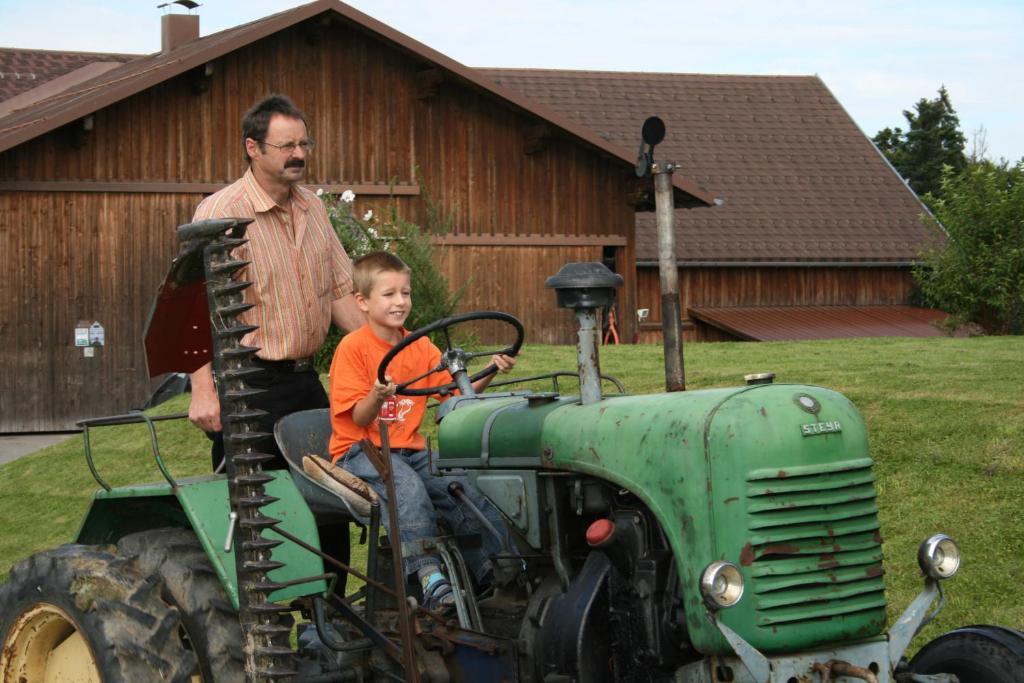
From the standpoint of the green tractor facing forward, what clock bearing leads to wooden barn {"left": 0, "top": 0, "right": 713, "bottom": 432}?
The wooden barn is roughly at 7 o'clock from the green tractor.

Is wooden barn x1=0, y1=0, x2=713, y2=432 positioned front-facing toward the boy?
yes

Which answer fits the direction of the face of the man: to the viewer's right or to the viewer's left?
to the viewer's right

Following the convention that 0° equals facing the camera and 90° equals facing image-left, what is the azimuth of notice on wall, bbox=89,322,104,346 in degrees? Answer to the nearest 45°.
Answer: approximately 0°

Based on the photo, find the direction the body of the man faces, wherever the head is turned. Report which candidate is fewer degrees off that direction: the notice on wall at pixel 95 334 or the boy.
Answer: the boy

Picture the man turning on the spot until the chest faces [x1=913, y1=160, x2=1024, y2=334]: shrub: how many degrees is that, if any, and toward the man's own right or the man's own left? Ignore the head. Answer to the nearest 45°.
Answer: approximately 90° to the man's own left
